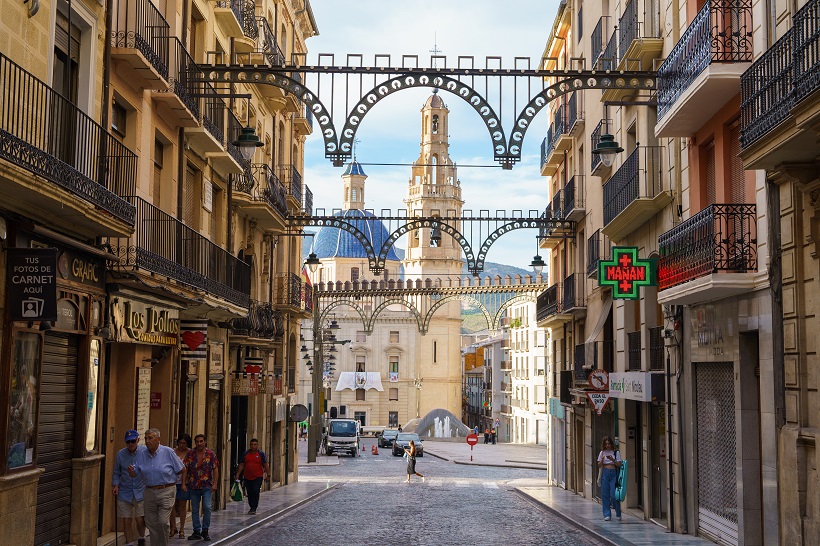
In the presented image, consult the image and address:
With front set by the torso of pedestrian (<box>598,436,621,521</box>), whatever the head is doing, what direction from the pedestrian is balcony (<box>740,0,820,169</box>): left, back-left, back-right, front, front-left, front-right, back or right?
front

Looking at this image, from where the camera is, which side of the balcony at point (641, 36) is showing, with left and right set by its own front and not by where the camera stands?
left

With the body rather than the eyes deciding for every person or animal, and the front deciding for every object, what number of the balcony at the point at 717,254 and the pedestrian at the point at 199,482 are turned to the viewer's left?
1

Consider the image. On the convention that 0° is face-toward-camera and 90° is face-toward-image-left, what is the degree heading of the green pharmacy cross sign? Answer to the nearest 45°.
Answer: approximately 0°

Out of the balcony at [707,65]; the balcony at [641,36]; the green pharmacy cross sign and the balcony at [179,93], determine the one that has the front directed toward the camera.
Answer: the green pharmacy cross sign

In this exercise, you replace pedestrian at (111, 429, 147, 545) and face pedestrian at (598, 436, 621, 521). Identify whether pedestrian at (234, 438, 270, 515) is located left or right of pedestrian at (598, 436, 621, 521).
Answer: left

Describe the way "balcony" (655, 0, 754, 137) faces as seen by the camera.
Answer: facing to the left of the viewer

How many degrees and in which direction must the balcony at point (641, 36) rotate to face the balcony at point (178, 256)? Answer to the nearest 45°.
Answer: approximately 45° to its left

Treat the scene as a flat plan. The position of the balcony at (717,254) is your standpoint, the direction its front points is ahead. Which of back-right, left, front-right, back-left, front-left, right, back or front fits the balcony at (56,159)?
front-left

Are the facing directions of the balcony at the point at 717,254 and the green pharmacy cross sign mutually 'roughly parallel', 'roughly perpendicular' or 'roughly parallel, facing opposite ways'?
roughly perpendicular

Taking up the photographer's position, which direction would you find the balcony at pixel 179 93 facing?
facing to the right of the viewer

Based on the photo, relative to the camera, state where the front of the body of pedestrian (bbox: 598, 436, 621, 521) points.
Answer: toward the camera

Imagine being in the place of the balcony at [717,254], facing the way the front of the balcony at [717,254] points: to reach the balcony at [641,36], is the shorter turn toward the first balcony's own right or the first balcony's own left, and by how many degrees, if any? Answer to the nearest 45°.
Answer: approximately 90° to the first balcony's own right

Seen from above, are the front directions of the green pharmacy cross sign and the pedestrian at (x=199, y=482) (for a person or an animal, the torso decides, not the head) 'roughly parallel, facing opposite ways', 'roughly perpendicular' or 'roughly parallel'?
roughly parallel

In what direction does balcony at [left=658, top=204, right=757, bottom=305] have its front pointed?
to the viewer's left
